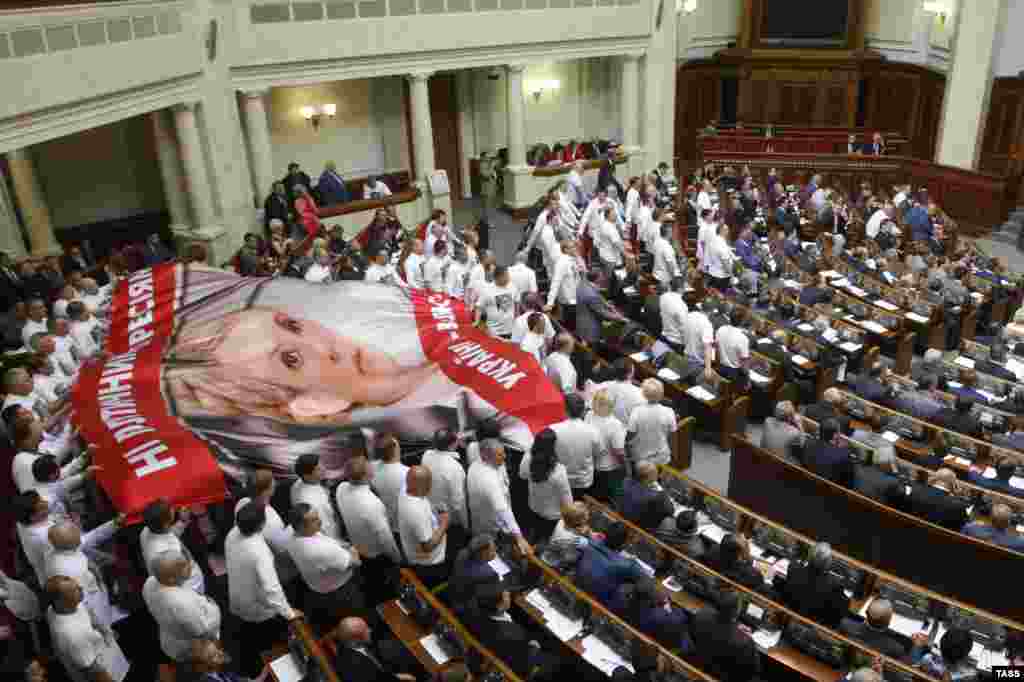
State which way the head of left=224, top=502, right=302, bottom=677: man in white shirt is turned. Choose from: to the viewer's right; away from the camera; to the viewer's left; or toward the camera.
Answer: away from the camera

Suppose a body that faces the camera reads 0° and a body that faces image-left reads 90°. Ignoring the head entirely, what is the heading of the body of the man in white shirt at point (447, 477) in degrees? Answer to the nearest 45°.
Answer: approximately 225°

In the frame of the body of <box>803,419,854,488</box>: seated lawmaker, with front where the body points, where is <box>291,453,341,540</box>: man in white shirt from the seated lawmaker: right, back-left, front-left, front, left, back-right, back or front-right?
back

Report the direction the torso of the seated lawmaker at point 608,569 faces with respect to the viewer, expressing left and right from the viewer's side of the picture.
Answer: facing away from the viewer and to the right of the viewer

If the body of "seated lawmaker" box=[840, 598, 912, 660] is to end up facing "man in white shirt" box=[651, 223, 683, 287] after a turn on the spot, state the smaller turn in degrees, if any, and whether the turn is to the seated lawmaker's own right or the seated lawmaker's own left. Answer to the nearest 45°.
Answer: approximately 90° to the seated lawmaker's own left

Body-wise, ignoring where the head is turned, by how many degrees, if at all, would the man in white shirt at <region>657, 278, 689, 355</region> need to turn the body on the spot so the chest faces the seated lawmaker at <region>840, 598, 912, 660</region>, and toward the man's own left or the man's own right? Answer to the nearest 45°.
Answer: approximately 135° to the man's own right

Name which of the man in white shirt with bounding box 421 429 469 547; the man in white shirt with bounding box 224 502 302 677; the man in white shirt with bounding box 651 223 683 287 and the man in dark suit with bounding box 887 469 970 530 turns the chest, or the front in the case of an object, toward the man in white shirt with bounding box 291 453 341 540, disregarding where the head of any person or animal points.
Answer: the man in white shirt with bounding box 224 502 302 677

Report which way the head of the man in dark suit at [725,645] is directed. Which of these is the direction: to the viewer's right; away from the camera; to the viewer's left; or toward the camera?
away from the camera

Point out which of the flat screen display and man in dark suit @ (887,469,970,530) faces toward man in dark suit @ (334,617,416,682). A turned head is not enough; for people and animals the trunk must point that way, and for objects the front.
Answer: the flat screen display

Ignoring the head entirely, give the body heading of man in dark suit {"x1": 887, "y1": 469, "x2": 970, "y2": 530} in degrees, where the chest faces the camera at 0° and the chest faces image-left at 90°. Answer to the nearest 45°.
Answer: approximately 225°

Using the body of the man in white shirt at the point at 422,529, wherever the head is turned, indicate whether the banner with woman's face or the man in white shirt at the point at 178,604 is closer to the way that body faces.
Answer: the banner with woman's face
